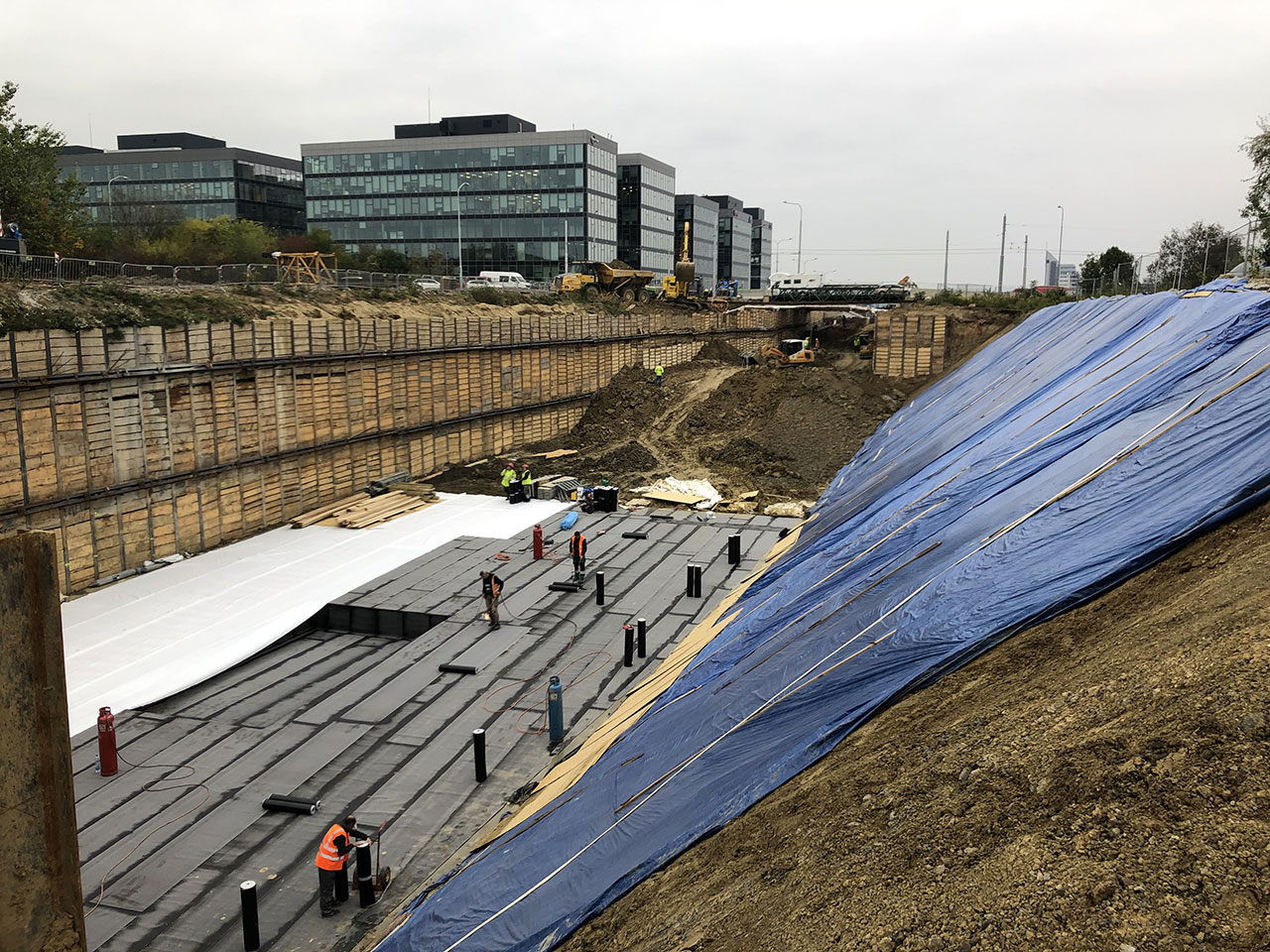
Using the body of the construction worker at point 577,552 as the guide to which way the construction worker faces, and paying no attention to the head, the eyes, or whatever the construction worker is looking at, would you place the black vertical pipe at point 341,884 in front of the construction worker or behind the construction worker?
in front

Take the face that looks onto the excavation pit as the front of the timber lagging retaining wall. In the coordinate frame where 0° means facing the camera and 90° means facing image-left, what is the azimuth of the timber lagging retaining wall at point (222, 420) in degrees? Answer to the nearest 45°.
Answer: approximately 315°

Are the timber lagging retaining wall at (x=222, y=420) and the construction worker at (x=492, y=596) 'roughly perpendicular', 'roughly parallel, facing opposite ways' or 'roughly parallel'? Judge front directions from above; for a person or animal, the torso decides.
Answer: roughly perpendicular

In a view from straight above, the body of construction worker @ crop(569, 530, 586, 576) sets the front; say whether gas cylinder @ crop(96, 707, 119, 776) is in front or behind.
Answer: in front

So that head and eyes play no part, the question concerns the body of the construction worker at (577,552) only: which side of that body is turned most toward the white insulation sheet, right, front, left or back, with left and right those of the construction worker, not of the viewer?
right

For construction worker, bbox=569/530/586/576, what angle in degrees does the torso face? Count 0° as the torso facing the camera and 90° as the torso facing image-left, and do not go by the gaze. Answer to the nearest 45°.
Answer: approximately 0°

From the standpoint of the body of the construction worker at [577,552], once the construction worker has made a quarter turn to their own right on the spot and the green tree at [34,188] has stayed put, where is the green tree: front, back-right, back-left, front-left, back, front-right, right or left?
front-right
